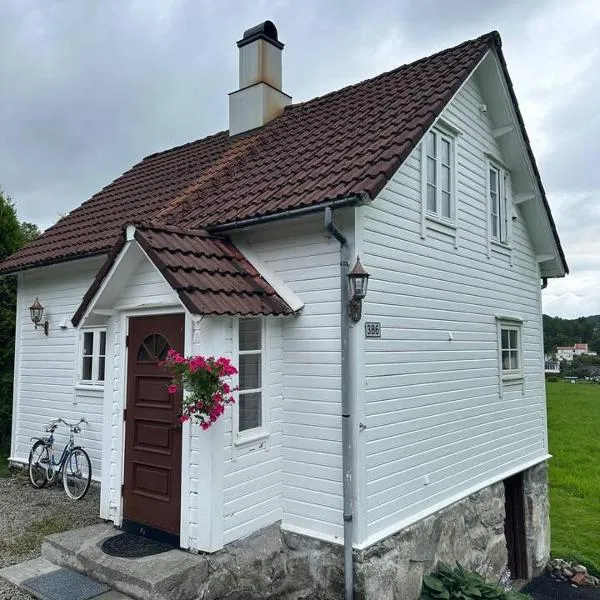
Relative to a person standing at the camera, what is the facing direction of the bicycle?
facing the viewer and to the right of the viewer

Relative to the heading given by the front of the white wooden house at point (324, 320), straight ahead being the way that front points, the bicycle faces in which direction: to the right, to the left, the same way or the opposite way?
to the left

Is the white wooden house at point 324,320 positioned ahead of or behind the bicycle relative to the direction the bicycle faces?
ahead

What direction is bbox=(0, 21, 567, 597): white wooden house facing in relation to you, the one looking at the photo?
facing the viewer and to the left of the viewer

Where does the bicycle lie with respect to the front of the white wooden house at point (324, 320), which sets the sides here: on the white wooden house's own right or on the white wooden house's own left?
on the white wooden house's own right

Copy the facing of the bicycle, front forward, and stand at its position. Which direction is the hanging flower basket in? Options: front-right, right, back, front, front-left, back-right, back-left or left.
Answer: front-right

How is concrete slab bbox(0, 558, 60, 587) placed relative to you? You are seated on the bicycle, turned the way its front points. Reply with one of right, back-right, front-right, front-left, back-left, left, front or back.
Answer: front-right

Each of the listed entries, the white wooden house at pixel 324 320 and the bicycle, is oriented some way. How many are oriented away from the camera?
0

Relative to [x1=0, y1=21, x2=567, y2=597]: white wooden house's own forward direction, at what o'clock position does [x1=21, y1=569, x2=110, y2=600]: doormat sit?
The doormat is roughly at 1 o'clock from the white wooden house.

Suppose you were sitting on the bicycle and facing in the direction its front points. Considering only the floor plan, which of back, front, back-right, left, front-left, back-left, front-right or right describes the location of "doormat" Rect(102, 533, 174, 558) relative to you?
front-right
